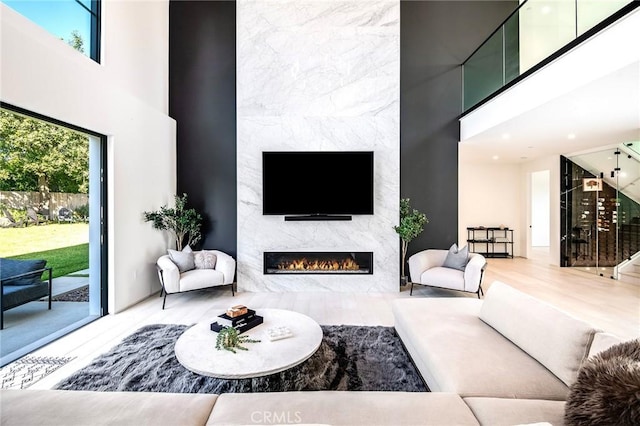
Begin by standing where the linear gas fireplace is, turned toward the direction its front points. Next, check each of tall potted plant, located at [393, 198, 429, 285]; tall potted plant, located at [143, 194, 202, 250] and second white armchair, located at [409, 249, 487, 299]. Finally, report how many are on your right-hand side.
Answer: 1

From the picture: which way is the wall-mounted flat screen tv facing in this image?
toward the camera

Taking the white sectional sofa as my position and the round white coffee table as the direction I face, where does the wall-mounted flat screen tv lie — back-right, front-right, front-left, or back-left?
front-right

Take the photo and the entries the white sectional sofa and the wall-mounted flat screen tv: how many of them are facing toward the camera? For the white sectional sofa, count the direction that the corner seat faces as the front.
1

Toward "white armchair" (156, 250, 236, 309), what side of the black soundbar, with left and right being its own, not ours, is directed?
right

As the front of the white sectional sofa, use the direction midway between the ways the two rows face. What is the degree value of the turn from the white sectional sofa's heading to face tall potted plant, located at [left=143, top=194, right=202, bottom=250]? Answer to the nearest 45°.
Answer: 0° — it already faces it

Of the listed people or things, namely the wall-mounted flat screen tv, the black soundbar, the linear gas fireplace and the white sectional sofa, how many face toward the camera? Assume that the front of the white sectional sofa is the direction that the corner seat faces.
3

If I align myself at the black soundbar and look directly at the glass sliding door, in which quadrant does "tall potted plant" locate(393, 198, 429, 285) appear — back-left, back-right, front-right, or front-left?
back-left

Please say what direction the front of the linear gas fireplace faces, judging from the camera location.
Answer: facing the viewer

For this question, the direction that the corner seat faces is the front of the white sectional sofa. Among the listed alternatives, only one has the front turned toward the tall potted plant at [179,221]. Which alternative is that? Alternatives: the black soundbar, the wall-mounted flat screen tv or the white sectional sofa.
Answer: the white sectional sofa

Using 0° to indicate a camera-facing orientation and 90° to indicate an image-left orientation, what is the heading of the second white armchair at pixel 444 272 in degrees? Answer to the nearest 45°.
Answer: approximately 45°

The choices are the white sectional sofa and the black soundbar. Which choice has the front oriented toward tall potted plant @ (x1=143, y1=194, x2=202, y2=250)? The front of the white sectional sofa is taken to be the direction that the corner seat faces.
the white sectional sofa

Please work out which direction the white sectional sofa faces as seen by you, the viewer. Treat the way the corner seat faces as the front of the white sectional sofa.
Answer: facing away from the viewer and to the left of the viewer

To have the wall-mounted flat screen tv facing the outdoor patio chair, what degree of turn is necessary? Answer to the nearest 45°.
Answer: approximately 45° to its right

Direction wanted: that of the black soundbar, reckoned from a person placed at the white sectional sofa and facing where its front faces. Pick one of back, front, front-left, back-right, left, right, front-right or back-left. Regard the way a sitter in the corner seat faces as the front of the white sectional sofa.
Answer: front-right

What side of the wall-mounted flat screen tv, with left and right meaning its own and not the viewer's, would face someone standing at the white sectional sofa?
front

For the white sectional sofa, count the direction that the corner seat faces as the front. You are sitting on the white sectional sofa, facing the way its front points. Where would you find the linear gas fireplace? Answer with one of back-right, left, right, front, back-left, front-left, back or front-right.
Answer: front-right
